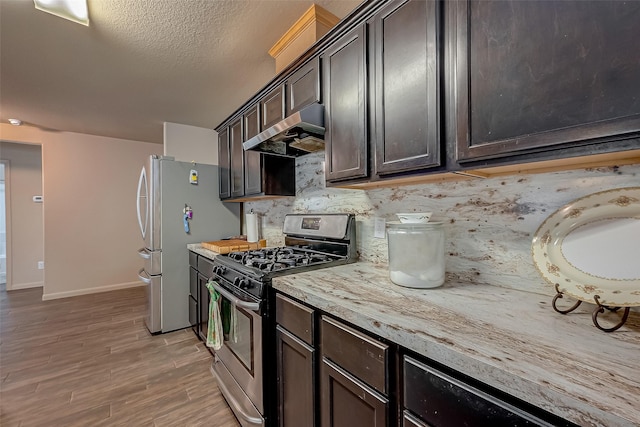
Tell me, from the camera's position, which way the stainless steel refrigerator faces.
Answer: facing to the left of the viewer
